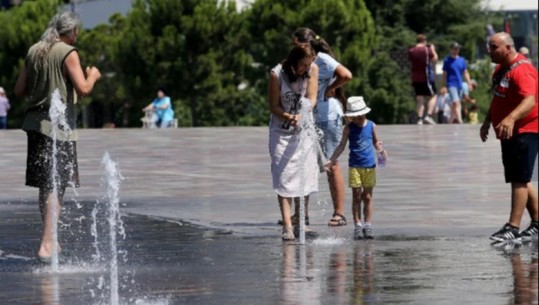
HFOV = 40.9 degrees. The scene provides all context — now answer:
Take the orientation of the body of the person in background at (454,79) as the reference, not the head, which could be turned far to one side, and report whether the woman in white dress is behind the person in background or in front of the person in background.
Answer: in front

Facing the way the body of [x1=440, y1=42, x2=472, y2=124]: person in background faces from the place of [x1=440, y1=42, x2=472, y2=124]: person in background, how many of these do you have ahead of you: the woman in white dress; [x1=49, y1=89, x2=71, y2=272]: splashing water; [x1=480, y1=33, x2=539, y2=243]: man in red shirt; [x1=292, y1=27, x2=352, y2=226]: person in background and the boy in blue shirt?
5

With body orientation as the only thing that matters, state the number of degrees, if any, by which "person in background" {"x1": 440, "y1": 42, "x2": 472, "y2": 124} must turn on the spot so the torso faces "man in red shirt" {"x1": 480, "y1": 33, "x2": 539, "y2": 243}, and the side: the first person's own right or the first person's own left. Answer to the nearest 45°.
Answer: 0° — they already face them

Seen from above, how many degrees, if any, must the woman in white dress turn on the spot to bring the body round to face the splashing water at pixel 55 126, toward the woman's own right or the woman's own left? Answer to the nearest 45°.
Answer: approximately 45° to the woman's own right

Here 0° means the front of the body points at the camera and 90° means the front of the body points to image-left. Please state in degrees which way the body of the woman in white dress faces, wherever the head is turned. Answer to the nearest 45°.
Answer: approximately 0°

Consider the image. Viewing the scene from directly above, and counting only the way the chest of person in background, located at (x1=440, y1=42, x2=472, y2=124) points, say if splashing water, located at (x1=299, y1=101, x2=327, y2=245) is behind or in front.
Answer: in front

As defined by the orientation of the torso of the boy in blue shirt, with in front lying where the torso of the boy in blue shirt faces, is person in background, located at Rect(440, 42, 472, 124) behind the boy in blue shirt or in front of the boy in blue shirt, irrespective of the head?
behind
